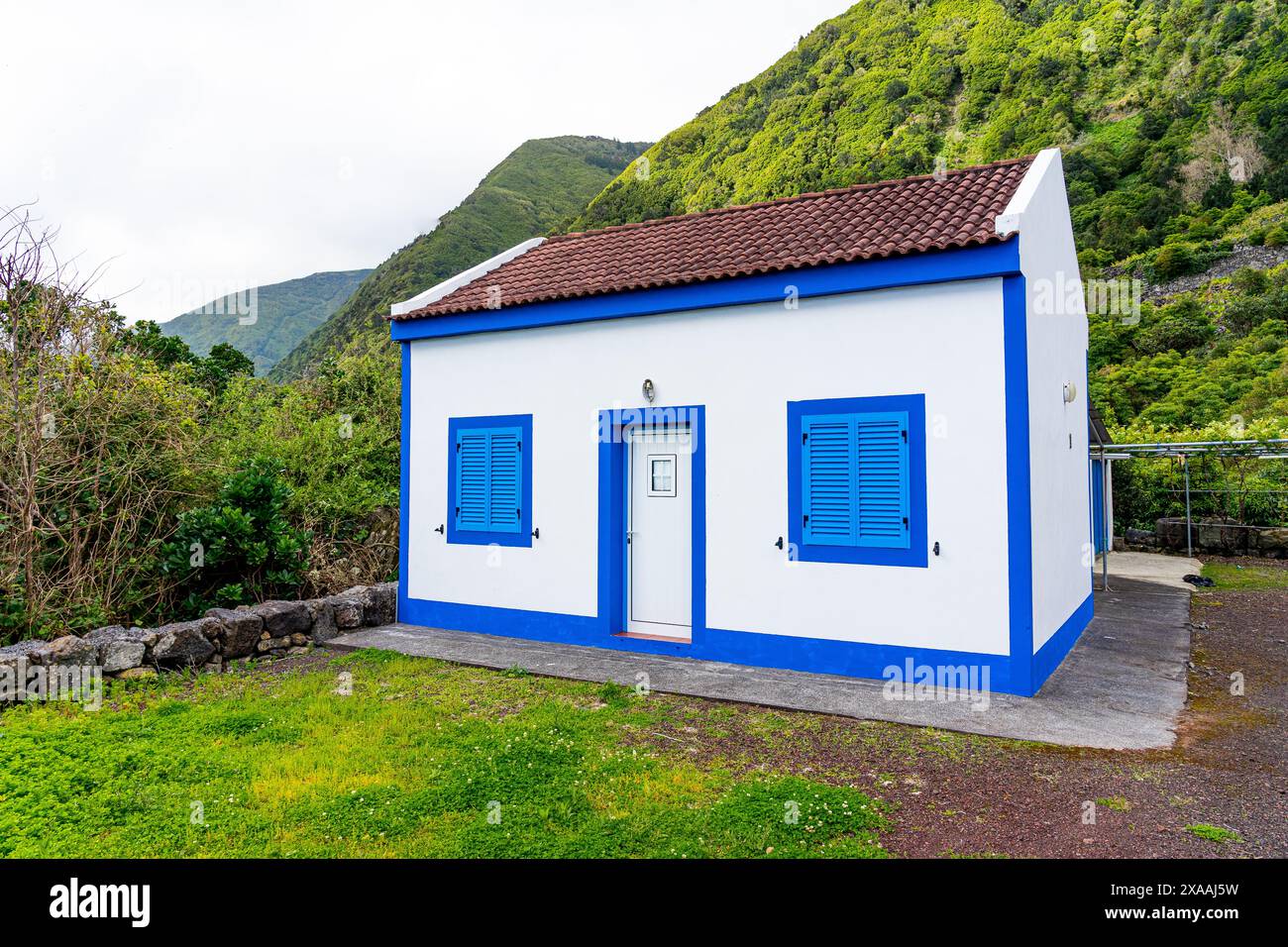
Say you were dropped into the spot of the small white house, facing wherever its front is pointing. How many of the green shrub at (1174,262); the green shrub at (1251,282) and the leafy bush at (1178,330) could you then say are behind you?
3

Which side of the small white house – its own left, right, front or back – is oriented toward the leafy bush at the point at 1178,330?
back

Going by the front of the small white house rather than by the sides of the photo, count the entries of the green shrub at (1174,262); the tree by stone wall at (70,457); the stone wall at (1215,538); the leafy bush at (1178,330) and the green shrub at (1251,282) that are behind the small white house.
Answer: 4

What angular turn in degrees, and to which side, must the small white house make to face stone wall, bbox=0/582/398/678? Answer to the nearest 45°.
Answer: approximately 45° to its right

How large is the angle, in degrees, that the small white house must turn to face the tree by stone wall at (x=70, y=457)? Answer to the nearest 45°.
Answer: approximately 45° to its right

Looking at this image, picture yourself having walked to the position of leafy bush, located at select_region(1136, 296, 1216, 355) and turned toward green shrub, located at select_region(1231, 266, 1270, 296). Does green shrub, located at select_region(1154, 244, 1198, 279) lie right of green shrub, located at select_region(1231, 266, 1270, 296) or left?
left

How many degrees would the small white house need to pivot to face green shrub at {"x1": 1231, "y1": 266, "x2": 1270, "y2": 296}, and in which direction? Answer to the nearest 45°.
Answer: approximately 180°

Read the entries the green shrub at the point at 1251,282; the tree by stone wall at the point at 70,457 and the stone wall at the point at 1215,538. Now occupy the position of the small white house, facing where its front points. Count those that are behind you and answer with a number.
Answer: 2

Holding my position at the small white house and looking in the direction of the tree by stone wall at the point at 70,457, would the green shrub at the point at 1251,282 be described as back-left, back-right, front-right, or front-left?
back-right

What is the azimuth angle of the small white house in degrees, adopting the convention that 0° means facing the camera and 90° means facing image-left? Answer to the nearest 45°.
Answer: approximately 45°

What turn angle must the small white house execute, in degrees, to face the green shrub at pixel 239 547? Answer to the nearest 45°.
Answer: approximately 45° to its right

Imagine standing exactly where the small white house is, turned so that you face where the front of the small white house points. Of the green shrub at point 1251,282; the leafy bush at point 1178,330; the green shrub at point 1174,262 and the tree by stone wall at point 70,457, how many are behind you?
3

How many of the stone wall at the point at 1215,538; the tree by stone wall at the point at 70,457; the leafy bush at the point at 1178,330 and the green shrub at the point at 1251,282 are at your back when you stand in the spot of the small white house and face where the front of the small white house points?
3

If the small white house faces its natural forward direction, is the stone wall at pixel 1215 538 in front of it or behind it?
behind

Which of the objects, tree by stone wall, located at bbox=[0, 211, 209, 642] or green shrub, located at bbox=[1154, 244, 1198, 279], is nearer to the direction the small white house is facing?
the tree by stone wall

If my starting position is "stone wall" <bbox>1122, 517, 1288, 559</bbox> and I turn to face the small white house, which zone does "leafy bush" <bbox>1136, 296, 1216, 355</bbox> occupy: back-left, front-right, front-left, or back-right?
back-right

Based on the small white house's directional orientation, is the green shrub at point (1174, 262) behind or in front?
behind
